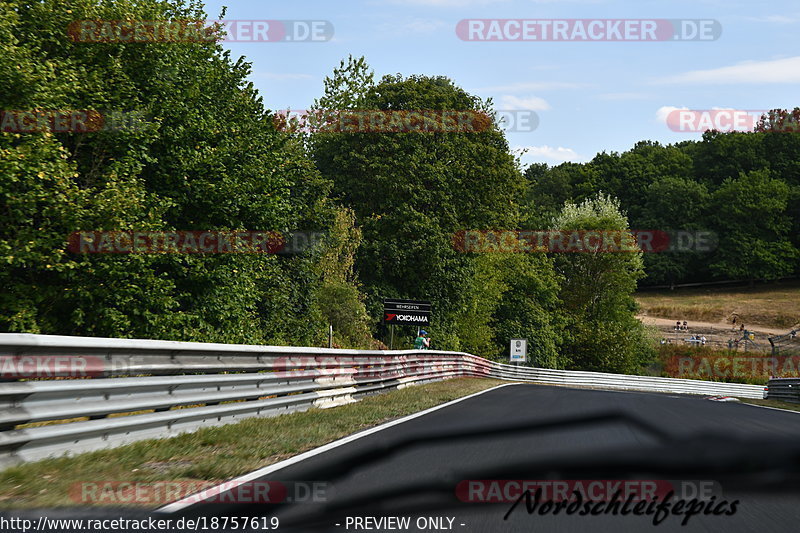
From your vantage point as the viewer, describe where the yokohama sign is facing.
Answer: facing the viewer

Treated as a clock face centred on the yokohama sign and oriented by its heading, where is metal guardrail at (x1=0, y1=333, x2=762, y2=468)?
The metal guardrail is roughly at 12 o'clock from the yokohama sign.

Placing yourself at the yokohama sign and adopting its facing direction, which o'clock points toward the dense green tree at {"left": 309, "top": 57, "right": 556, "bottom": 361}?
The dense green tree is roughly at 6 o'clock from the yokohama sign.

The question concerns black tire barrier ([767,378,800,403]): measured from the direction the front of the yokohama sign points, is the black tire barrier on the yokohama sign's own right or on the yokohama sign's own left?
on the yokohama sign's own left

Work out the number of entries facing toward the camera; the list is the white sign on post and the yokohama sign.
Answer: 2

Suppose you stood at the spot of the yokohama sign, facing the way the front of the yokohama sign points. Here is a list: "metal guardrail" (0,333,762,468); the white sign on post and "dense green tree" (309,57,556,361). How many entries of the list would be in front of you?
1

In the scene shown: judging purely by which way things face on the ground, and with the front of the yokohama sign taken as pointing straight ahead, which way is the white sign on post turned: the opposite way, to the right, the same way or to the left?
the same way

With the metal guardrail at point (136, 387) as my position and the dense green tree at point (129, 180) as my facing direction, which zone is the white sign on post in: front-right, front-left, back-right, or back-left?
front-right

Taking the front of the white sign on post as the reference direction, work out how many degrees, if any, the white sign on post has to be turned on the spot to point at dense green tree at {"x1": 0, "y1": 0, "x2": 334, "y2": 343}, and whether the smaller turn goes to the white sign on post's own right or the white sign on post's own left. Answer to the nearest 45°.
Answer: approximately 45° to the white sign on post's own right

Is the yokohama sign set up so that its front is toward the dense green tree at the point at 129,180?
no

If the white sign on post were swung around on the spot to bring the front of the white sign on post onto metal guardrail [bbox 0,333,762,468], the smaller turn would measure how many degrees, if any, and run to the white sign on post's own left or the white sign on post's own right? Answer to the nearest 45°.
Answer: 0° — it already faces it
